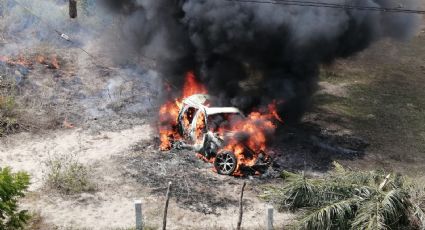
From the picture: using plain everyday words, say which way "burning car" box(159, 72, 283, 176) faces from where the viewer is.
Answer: facing the viewer and to the right of the viewer

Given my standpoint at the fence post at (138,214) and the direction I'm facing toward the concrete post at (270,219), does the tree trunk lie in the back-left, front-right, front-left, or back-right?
back-left

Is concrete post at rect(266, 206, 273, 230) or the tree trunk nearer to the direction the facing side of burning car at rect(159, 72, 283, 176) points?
the concrete post

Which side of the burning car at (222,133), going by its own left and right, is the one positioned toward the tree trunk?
back

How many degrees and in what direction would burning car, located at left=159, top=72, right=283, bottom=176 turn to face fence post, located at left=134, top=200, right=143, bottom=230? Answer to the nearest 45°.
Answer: approximately 90° to its right

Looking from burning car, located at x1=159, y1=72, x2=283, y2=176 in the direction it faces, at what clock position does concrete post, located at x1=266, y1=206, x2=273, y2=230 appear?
The concrete post is roughly at 1 o'clock from the burning car.

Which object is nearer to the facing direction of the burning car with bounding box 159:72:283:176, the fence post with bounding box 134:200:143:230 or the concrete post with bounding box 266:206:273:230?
the concrete post
